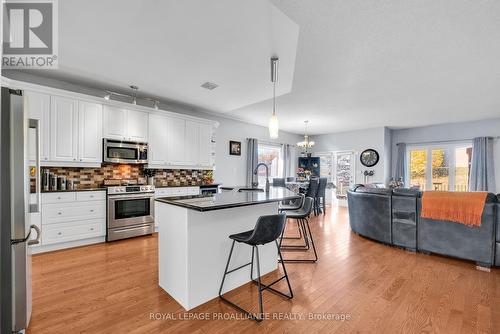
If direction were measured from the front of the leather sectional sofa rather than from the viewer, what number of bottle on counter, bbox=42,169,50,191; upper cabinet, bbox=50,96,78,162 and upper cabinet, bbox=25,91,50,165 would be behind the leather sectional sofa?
3

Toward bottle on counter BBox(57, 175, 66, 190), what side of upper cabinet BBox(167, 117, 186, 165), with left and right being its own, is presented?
right

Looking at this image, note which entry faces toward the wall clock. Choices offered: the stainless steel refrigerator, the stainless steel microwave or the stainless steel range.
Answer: the stainless steel refrigerator

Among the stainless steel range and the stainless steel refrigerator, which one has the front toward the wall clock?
the stainless steel refrigerator

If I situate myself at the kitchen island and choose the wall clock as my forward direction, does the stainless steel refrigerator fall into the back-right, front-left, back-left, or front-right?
back-left

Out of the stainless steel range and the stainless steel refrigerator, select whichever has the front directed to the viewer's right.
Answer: the stainless steel refrigerator

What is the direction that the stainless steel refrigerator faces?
to the viewer's right

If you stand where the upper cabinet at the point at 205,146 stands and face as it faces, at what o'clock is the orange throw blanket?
The orange throw blanket is roughly at 12 o'clock from the upper cabinet.

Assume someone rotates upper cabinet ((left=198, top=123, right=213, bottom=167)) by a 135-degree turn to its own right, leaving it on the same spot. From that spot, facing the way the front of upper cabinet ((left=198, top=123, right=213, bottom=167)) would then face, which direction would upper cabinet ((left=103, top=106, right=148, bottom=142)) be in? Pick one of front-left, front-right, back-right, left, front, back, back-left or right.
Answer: front-left

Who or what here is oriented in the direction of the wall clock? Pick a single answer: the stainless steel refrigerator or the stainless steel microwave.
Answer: the stainless steel refrigerator
